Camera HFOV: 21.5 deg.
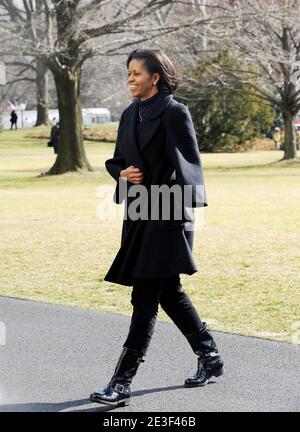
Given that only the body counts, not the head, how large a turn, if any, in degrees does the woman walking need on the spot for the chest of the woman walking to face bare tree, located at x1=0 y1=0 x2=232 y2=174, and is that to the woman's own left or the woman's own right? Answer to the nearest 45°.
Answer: approximately 135° to the woman's own right

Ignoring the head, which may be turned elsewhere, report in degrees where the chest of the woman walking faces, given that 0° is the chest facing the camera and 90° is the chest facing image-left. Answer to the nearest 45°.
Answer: approximately 45°

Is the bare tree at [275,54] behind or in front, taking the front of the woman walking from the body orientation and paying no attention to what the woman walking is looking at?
behind
